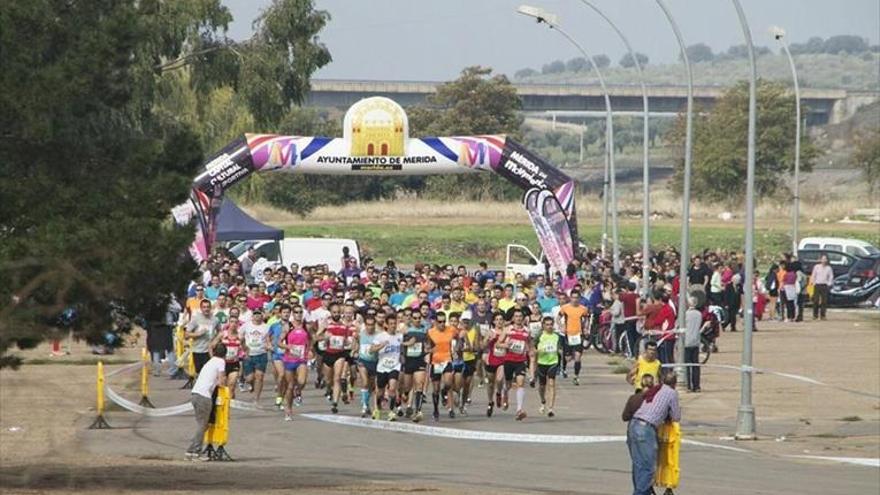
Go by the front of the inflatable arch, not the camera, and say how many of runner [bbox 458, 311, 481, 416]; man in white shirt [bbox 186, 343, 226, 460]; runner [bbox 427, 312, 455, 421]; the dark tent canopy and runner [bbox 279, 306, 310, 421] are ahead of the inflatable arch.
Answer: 4

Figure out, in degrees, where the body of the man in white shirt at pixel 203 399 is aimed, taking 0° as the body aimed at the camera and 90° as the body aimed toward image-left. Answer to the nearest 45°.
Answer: approximately 225°

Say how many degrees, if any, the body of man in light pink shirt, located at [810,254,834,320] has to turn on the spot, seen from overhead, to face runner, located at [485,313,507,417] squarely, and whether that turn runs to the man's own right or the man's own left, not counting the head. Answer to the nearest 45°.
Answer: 0° — they already face them

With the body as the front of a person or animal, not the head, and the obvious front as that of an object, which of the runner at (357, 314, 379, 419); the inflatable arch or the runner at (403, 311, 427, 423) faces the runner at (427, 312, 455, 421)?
the inflatable arch

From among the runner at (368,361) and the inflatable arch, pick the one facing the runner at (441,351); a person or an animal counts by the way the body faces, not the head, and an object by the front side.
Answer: the inflatable arch

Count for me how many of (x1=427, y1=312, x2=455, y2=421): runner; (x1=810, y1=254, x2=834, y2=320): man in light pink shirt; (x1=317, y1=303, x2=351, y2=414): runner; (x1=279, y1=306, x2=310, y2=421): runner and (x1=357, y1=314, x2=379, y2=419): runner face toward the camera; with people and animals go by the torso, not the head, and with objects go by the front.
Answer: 5

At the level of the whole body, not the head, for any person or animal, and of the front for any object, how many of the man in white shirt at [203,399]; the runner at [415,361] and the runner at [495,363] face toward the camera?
2

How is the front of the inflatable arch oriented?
toward the camera

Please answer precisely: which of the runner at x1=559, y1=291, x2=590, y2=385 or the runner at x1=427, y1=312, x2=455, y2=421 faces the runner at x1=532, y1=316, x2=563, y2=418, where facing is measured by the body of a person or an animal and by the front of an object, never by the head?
the runner at x1=559, y1=291, x2=590, y2=385

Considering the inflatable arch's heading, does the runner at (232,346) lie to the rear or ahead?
ahead

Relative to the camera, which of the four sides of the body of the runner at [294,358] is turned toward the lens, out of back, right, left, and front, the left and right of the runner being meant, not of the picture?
front

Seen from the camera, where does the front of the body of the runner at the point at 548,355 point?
toward the camera

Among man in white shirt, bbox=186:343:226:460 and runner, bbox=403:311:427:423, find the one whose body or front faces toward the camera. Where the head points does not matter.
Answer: the runner

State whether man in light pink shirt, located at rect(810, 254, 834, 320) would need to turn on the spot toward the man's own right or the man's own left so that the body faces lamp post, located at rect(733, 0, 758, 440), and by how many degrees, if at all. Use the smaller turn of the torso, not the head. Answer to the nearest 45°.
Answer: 0° — they already face it

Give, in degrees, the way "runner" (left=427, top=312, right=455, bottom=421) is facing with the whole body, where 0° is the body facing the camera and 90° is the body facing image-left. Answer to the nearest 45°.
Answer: approximately 0°

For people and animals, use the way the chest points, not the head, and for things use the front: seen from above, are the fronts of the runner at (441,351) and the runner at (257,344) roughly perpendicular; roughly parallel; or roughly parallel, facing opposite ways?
roughly parallel
